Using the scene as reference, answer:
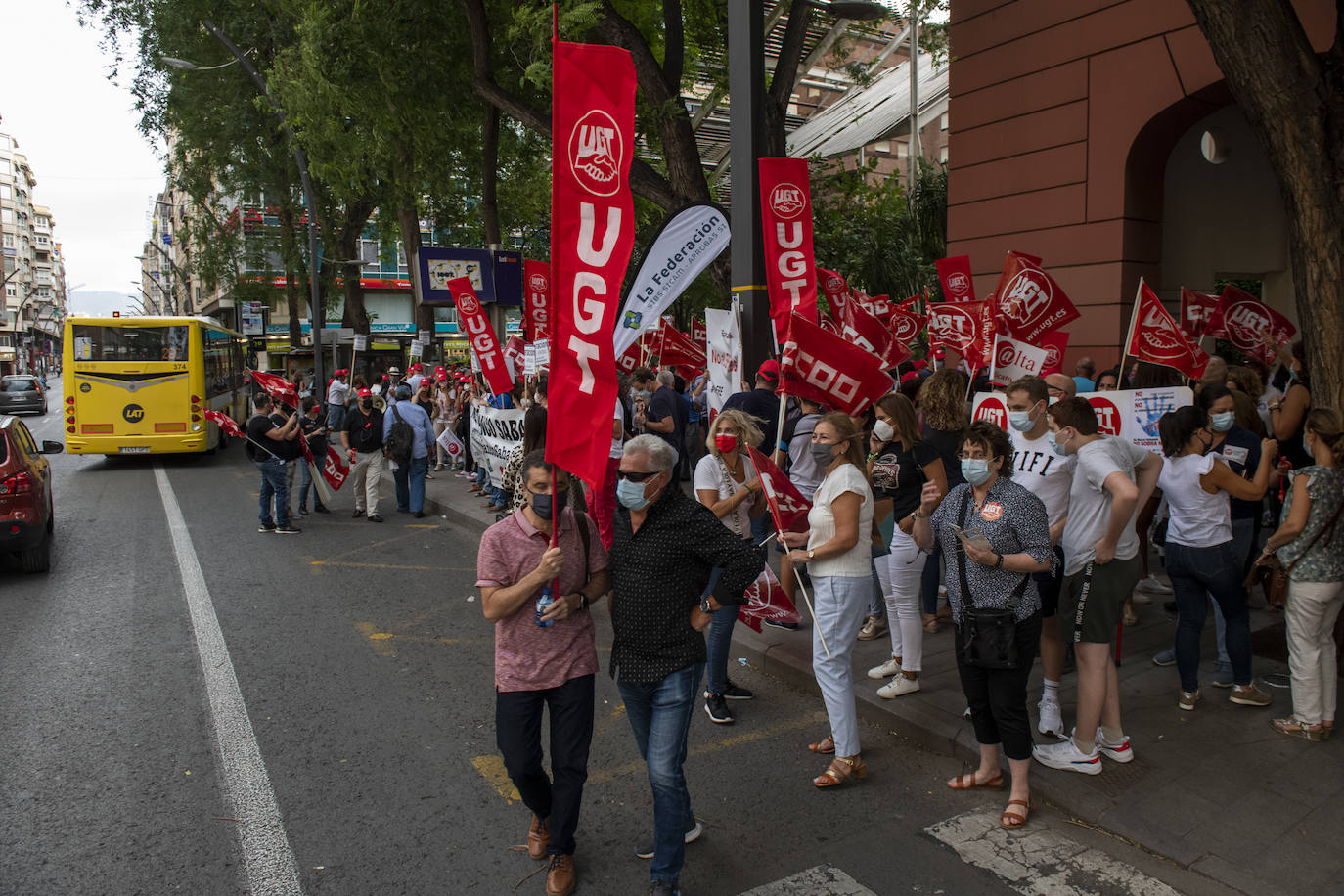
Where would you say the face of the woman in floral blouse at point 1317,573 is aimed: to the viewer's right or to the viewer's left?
to the viewer's left

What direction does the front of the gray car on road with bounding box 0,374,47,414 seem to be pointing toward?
away from the camera

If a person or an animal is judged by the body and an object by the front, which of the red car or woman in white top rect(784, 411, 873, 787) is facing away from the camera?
the red car

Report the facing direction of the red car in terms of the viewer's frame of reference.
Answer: facing away from the viewer

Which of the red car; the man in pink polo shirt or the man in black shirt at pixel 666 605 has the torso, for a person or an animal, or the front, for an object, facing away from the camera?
the red car

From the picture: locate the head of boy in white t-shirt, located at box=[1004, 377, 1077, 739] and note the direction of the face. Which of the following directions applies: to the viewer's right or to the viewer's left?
to the viewer's left
